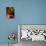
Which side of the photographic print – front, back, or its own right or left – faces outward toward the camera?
front
